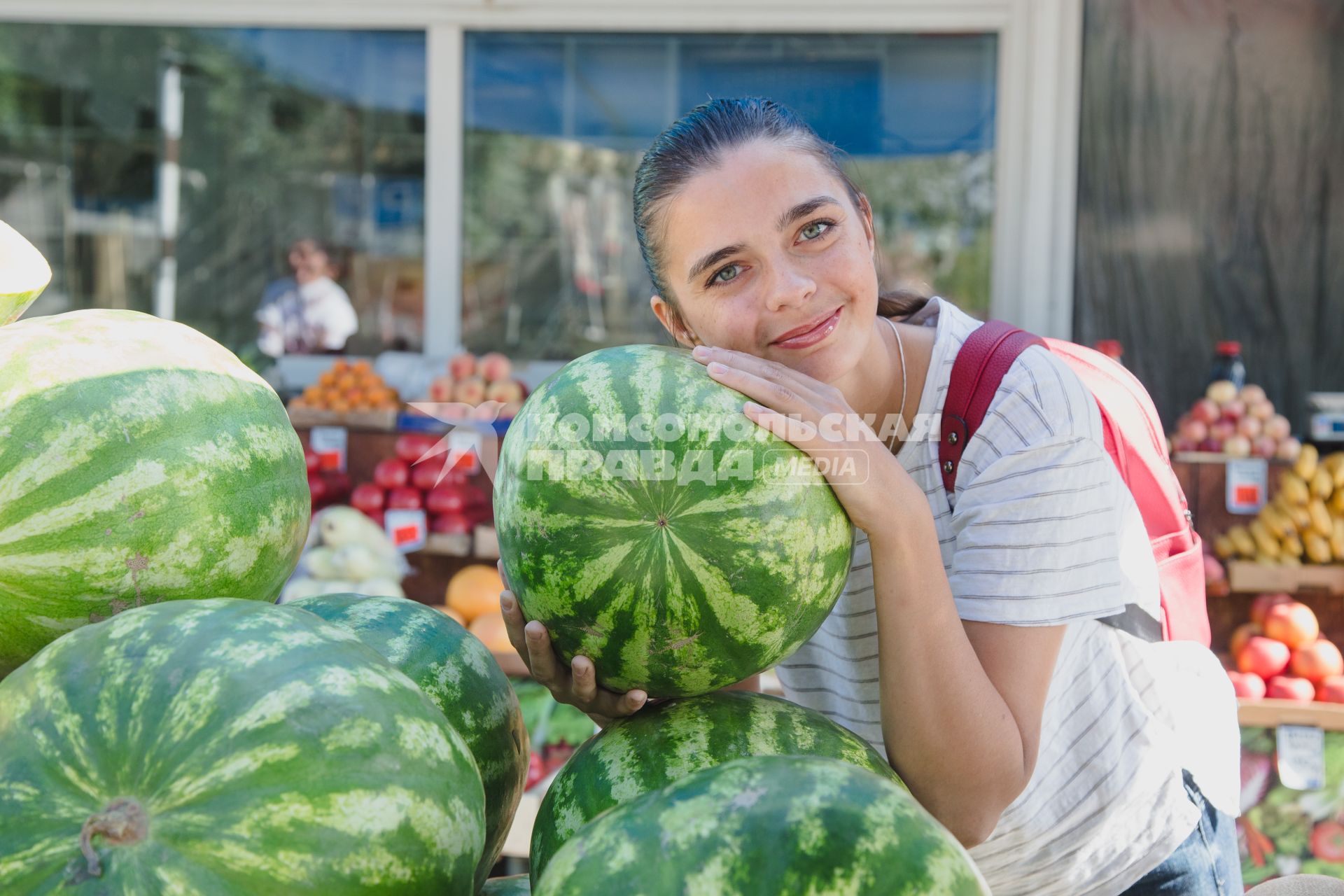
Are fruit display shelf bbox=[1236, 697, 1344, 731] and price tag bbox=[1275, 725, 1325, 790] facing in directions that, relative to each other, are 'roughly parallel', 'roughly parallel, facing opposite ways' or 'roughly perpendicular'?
roughly parallel

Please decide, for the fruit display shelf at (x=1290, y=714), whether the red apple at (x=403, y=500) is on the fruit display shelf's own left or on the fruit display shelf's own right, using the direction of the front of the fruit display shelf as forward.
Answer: on the fruit display shelf's own right

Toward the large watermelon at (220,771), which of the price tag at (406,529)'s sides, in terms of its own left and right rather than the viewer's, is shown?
front

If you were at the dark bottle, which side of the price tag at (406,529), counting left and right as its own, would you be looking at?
left

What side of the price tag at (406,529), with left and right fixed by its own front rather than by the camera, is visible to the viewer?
front

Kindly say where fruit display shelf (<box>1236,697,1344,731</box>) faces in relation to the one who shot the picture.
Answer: facing the viewer

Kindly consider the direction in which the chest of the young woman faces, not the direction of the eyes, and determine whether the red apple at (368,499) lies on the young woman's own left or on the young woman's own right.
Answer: on the young woman's own right

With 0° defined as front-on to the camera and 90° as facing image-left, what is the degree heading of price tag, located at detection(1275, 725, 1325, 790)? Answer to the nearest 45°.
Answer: approximately 0°

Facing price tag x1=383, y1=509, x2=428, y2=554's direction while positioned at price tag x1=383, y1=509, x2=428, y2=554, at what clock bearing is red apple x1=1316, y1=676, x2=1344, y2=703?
The red apple is roughly at 10 o'clock from the price tag.

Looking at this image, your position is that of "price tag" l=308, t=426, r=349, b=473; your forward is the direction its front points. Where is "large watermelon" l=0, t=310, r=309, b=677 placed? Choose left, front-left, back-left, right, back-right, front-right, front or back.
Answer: front

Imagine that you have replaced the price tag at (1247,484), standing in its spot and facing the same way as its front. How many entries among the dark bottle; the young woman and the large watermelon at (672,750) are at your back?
1

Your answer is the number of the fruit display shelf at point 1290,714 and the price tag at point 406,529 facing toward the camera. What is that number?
2
